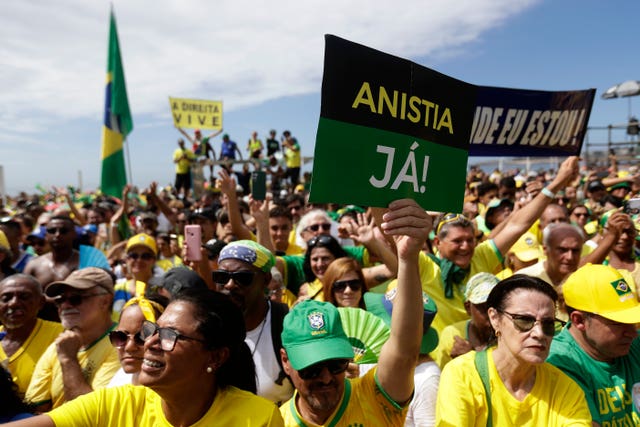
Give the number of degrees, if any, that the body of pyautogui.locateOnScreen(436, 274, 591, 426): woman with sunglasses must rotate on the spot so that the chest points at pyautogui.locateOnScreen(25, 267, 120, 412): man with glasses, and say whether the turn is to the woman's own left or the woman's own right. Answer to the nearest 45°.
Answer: approximately 135° to the woman's own right

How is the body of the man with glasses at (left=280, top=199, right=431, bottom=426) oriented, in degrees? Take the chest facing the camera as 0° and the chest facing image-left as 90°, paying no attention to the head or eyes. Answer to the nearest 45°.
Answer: approximately 0°

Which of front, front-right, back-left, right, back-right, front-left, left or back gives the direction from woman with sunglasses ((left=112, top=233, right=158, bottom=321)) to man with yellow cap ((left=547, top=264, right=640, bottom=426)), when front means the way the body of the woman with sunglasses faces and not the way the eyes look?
front-left

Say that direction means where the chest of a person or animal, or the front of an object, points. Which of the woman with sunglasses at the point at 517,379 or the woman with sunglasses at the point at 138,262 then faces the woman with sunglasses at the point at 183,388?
the woman with sunglasses at the point at 138,262

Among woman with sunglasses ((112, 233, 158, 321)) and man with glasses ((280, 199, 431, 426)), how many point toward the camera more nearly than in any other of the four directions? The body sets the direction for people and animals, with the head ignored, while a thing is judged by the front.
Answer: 2

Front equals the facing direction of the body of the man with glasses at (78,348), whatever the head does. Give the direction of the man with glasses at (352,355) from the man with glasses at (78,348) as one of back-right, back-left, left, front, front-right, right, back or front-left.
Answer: left

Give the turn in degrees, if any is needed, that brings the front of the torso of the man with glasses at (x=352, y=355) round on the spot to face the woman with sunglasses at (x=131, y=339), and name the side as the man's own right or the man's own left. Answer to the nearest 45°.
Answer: approximately 90° to the man's own right

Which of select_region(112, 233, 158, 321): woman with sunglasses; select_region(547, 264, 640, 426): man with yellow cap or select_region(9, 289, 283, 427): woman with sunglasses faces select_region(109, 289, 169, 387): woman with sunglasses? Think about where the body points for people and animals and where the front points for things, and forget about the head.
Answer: select_region(112, 233, 158, 321): woman with sunglasses

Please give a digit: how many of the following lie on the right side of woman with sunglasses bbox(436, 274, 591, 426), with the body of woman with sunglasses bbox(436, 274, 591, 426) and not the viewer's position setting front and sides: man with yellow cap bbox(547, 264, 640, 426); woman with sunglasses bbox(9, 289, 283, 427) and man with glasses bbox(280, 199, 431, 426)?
2

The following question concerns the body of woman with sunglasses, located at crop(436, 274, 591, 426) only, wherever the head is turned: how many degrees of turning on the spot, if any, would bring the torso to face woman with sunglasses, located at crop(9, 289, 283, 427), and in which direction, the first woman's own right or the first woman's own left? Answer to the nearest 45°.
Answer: approximately 90° to the first woman's own right

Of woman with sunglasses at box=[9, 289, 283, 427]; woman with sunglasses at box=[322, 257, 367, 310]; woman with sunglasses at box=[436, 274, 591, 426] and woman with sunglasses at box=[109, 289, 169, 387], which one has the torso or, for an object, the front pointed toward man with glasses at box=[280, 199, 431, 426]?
woman with sunglasses at box=[322, 257, 367, 310]

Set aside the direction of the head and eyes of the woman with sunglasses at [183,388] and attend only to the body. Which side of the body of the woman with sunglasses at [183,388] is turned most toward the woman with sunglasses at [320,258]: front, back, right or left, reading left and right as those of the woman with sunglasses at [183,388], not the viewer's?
back

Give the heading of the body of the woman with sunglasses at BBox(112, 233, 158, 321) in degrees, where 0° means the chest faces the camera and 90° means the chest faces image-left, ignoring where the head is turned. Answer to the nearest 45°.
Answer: approximately 0°

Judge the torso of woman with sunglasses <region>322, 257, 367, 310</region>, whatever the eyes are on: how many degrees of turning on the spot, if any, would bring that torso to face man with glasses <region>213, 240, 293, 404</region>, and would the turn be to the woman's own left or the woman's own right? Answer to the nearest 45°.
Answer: approximately 45° to the woman's own right
